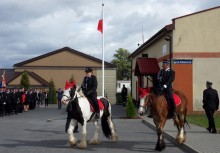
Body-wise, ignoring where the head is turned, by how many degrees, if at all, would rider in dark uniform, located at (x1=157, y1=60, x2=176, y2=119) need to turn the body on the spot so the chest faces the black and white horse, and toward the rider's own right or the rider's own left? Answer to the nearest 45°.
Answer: approximately 45° to the rider's own right

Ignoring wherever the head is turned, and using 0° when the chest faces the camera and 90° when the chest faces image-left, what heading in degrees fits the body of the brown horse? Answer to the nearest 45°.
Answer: approximately 45°

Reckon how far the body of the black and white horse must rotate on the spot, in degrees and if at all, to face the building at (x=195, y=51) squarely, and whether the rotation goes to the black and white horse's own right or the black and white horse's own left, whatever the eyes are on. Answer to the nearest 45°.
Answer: approximately 180°

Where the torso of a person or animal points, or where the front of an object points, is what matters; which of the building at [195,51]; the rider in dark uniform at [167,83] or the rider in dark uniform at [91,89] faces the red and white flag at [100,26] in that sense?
the building

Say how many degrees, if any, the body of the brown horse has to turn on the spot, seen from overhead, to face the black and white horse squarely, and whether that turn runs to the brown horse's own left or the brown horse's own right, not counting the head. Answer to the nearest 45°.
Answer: approximately 45° to the brown horse's own right

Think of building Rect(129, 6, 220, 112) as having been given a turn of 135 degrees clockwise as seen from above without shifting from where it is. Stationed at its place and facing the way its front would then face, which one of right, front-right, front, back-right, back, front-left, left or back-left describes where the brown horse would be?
back-right

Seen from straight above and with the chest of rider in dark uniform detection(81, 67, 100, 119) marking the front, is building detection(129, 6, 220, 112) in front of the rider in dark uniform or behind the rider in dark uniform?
behind

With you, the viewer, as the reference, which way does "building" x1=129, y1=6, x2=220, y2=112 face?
facing to the left of the viewer
